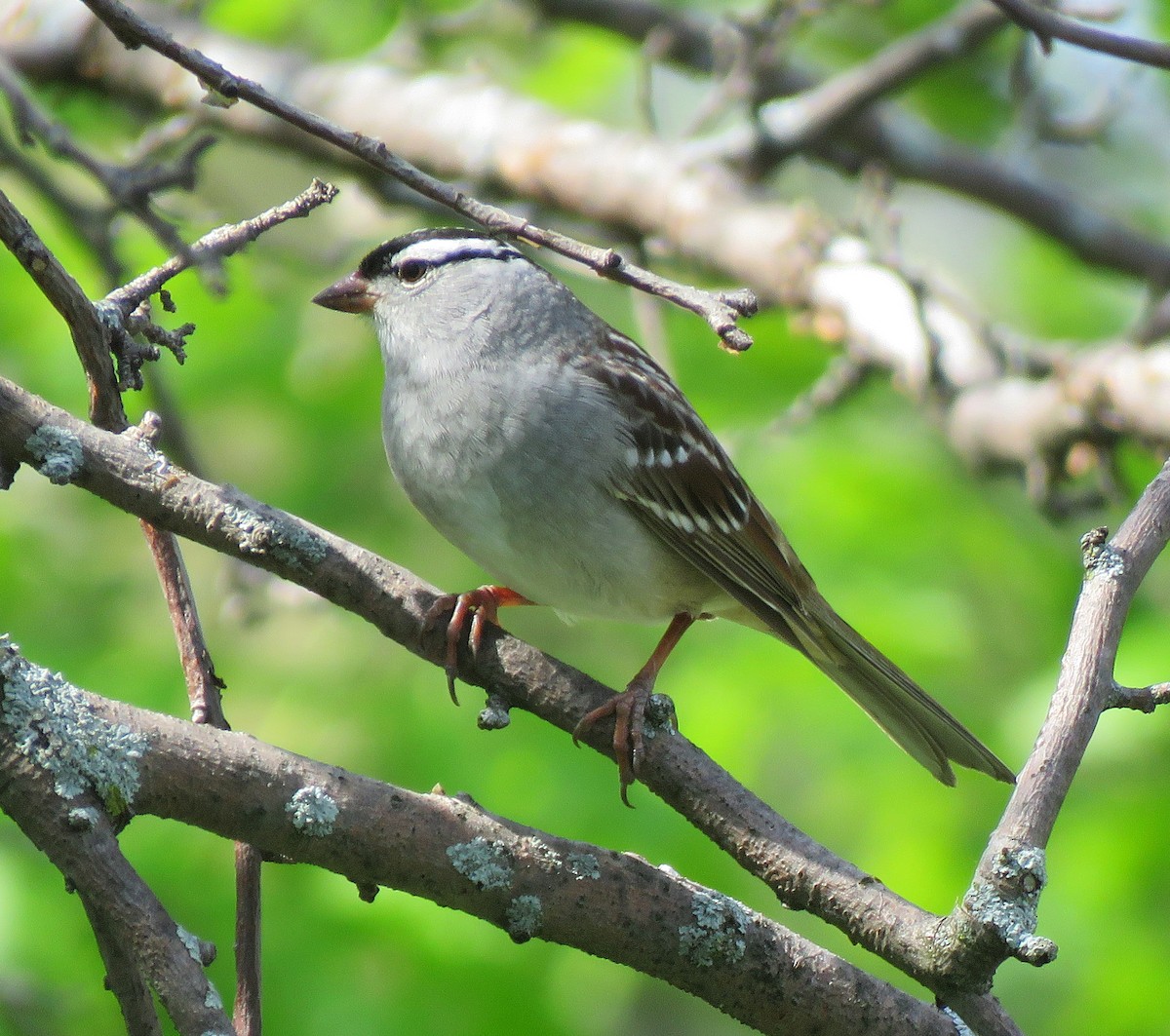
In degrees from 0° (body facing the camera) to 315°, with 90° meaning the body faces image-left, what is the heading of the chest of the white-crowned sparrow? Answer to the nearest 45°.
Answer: approximately 90°
